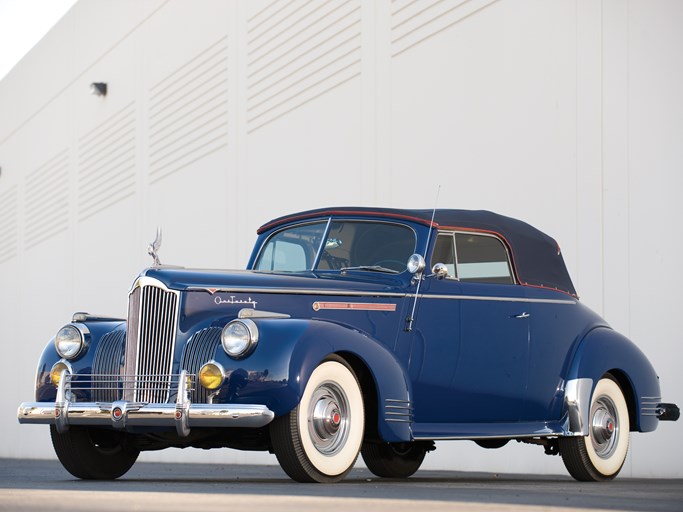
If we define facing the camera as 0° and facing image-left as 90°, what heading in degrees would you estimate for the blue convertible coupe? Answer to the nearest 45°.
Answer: approximately 45°

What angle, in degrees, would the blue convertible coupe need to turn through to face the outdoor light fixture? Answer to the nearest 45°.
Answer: approximately 135° to its right
